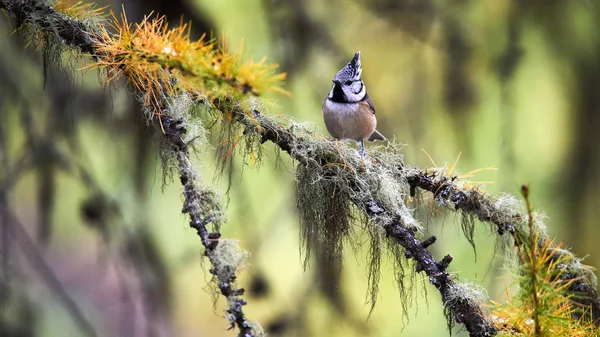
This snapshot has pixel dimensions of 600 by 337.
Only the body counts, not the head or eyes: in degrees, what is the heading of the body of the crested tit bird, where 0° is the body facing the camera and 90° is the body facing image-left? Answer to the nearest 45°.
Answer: approximately 45°
